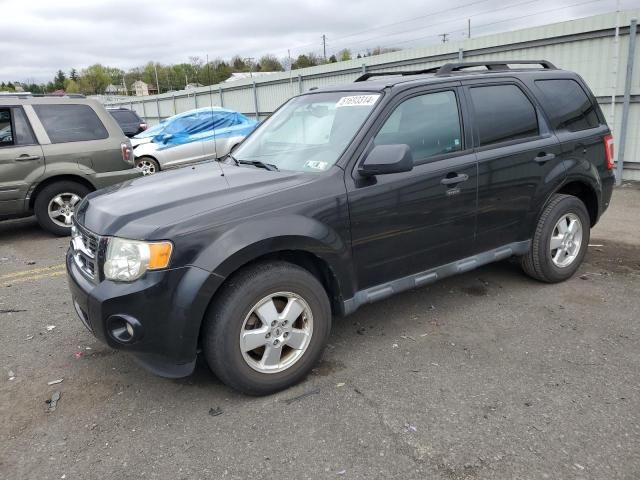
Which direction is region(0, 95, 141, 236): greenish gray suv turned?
to the viewer's left

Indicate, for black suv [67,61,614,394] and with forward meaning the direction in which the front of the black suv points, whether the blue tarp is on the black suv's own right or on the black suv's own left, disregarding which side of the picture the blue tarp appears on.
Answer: on the black suv's own right

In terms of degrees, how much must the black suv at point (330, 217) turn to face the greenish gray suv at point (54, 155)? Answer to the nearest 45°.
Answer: approximately 90° to its right

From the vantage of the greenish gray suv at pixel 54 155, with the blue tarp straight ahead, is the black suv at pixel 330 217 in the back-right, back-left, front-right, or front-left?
back-right

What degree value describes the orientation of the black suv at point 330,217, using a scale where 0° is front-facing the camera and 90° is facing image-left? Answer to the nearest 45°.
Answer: approximately 45°

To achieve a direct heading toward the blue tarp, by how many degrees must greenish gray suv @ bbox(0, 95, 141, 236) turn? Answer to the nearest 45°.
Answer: approximately 135° to its right

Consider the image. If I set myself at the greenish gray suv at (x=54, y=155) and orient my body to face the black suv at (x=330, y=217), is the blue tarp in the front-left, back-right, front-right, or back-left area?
back-left

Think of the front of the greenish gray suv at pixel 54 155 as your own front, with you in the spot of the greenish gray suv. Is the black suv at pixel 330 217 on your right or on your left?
on your left
